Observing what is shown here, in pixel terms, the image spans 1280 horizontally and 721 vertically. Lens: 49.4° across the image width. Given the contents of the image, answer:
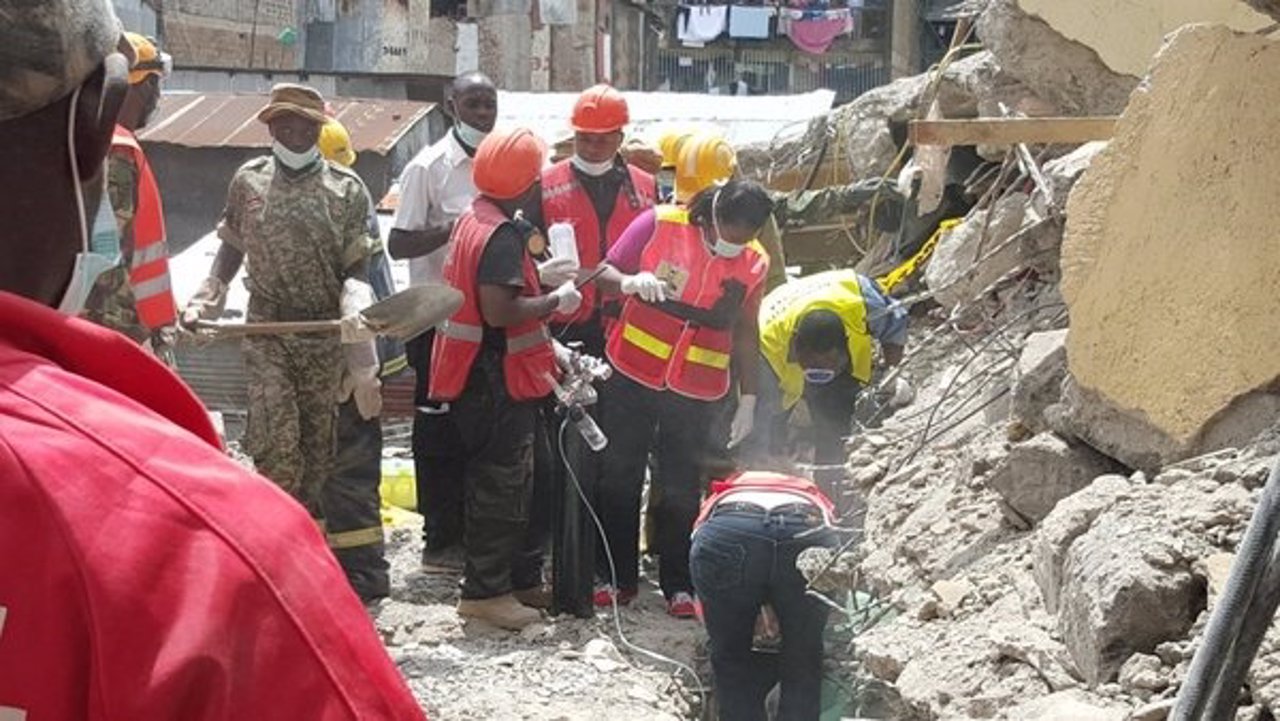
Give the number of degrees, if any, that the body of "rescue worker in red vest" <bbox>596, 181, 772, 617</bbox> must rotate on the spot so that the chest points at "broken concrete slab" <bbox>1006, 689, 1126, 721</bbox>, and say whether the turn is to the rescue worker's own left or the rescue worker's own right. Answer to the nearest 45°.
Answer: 0° — they already face it

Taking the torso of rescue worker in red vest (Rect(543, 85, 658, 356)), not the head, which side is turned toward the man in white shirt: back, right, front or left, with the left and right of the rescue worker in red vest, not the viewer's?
right

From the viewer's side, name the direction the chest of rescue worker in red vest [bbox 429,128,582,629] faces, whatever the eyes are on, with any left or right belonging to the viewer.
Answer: facing to the right of the viewer

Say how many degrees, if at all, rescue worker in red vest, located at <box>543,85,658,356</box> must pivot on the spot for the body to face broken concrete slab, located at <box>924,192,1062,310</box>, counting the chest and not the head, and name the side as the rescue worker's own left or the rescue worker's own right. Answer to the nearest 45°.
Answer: approximately 90° to the rescue worker's own left

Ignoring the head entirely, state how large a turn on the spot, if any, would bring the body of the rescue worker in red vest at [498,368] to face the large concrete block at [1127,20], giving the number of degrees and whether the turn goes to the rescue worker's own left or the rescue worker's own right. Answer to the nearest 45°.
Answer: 0° — they already face it

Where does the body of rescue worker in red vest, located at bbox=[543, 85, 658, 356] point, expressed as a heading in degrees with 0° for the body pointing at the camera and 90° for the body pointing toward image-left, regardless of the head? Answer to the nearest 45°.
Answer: approximately 0°

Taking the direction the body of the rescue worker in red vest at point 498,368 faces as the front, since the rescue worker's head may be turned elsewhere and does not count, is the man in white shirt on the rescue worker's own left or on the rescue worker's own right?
on the rescue worker's own left

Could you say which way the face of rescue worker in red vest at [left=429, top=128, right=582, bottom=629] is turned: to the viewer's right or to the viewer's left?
to the viewer's right

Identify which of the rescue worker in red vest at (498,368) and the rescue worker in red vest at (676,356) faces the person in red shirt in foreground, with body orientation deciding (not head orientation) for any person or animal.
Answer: the rescue worker in red vest at (676,356)
